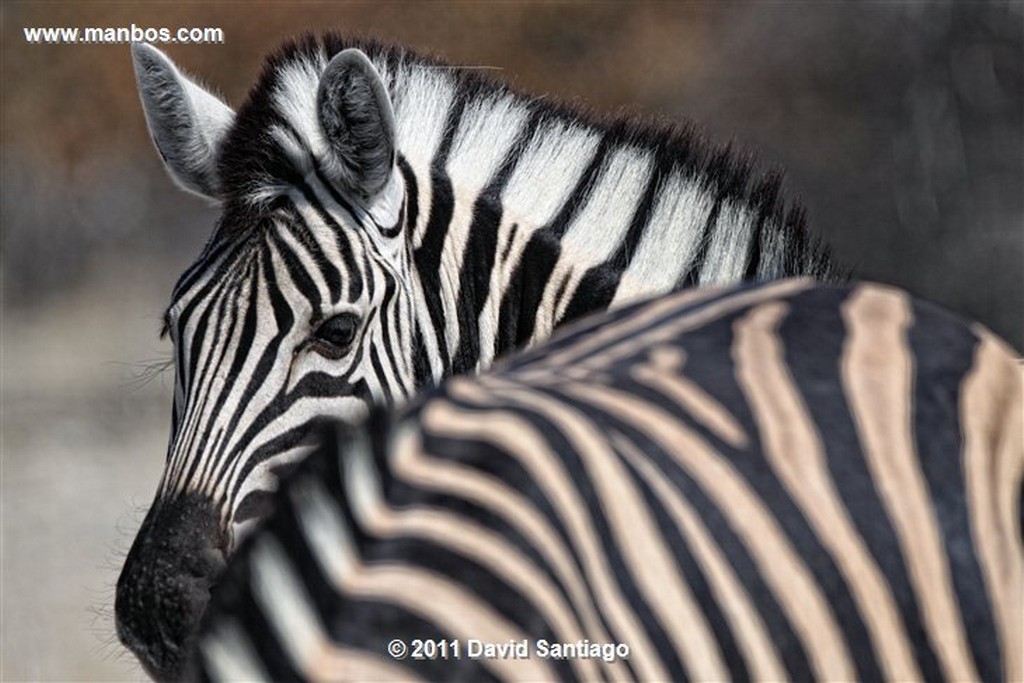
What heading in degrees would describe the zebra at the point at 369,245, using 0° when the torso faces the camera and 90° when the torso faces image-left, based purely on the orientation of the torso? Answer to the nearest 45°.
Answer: approximately 45°
